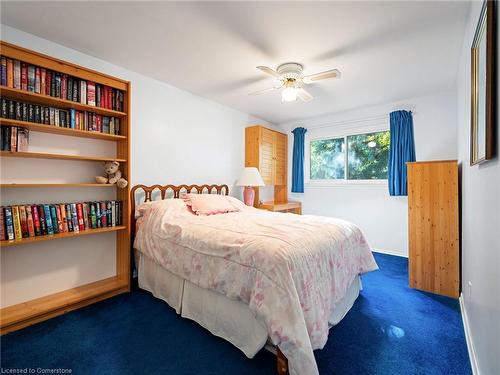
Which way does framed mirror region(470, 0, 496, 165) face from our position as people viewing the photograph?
facing to the left of the viewer

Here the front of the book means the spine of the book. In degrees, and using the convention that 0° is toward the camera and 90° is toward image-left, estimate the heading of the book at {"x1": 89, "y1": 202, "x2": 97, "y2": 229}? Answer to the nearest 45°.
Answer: approximately 270°

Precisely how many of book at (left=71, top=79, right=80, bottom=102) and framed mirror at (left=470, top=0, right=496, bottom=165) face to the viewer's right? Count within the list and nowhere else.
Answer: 1

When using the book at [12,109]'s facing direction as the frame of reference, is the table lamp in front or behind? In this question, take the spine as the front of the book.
in front

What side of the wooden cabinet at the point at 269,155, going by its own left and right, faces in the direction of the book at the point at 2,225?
right

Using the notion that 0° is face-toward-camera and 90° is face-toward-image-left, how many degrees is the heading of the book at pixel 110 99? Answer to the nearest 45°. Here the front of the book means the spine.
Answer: approximately 270°
